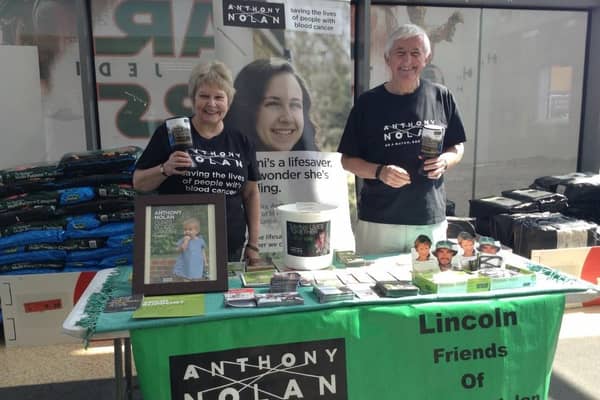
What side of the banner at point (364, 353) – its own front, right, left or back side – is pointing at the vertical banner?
back

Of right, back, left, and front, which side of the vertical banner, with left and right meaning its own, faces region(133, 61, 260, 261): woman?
front

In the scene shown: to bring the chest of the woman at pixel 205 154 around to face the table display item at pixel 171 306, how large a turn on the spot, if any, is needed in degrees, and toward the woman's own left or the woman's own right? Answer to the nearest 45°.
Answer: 0° — they already face it

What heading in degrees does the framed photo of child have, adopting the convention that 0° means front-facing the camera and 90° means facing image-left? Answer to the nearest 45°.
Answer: approximately 0°

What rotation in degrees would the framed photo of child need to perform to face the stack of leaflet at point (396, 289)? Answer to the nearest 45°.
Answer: approximately 90° to its left

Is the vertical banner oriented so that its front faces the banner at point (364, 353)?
yes

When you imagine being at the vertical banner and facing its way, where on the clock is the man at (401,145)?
The man is roughly at 11 o'clock from the vertical banner.
